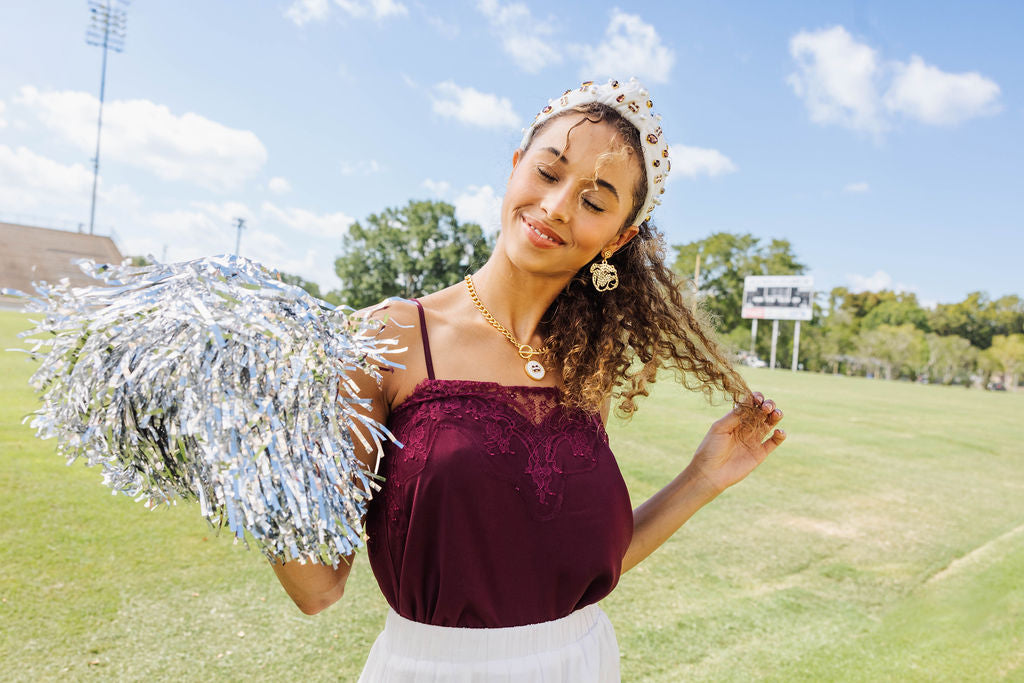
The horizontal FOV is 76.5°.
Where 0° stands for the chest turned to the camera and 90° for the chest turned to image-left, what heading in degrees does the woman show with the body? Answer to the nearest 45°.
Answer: approximately 0°
